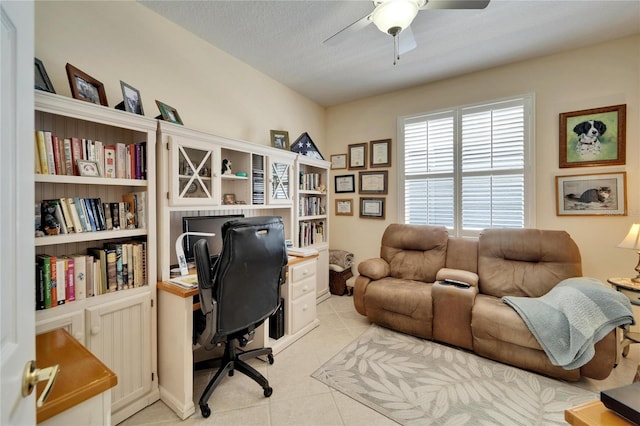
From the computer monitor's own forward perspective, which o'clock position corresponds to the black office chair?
The black office chair is roughly at 1 o'clock from the computer monitor.

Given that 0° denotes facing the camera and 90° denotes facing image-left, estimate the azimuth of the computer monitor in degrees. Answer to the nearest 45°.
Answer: approximately 315°

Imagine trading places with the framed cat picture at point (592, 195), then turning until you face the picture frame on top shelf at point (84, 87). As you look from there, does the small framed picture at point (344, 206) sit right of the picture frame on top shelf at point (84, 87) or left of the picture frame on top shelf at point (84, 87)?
right

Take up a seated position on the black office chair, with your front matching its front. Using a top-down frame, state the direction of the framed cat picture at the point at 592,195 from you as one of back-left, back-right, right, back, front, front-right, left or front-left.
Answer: back-right

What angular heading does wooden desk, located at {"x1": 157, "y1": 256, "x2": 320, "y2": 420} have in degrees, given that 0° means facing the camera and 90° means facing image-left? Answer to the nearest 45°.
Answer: approximately 315°

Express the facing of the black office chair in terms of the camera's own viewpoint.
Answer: facing away from the viewer and to the left of the viewer

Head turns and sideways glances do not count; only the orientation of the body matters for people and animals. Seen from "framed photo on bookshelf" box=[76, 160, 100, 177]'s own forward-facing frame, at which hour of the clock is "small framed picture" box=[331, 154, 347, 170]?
The small framed picture is roughly at 10 o'clock from the framed photo on bookshelf.
